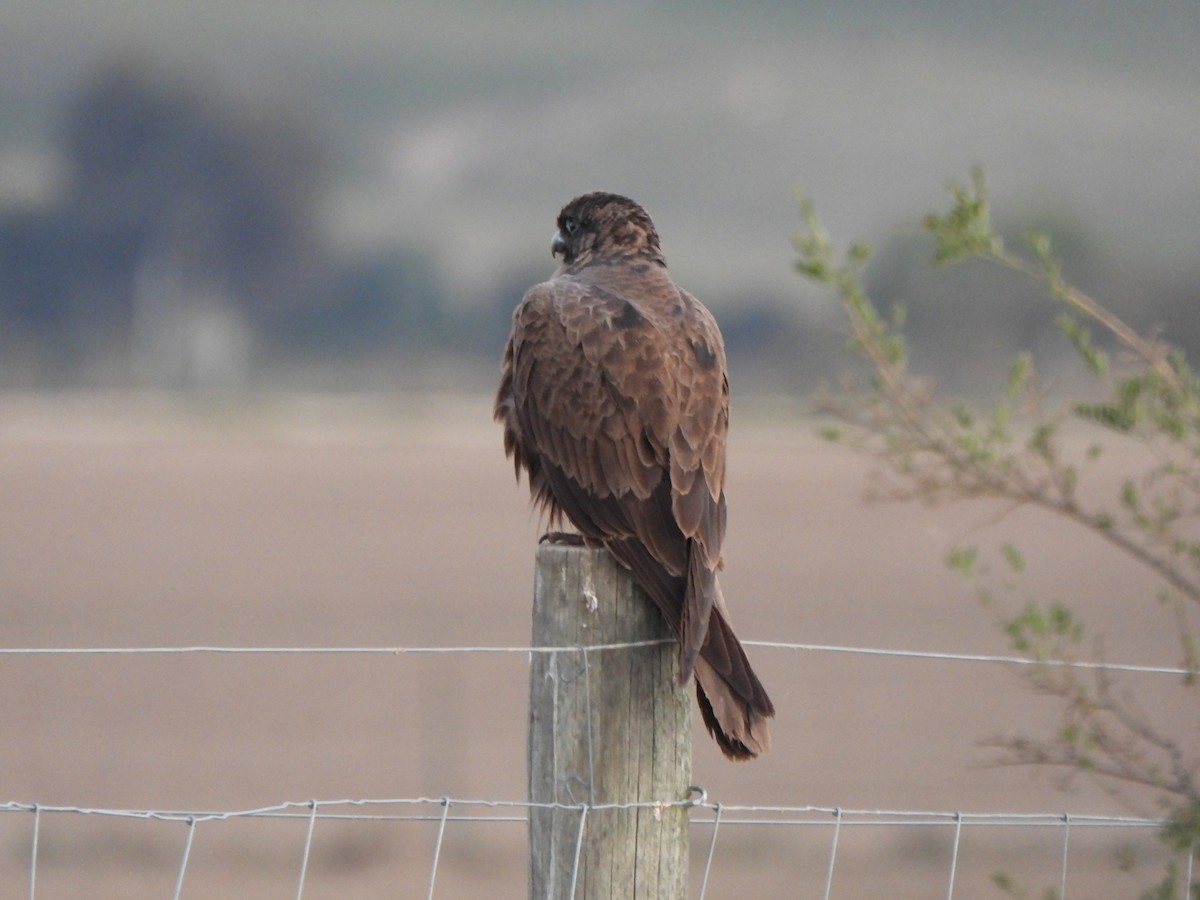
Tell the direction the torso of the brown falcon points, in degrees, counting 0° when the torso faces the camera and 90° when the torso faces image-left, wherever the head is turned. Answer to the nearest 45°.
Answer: approximately 135°
